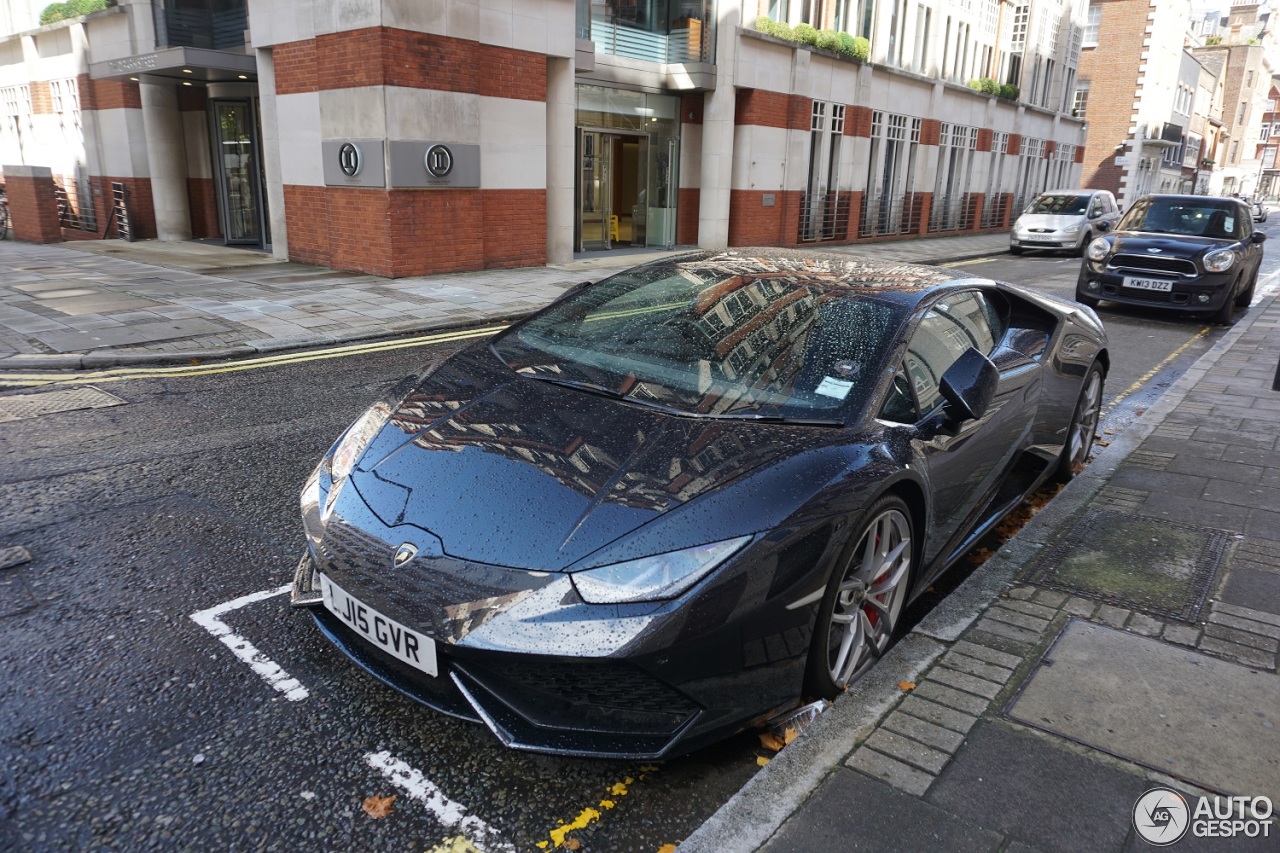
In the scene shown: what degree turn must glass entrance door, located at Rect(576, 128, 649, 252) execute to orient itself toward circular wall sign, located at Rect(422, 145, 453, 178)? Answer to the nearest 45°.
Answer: approximately 45° to its right

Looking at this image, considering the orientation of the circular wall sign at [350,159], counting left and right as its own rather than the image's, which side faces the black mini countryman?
left

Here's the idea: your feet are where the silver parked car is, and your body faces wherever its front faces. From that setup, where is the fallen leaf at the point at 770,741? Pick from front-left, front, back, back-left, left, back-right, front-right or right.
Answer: front-left

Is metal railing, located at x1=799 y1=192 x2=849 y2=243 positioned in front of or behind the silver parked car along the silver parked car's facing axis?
in front

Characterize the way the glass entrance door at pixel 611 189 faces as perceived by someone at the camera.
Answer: facing the viewer and to the right of the viewer

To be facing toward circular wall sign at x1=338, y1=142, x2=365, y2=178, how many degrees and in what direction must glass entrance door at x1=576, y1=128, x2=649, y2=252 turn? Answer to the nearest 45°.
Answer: approximately 90° to its right

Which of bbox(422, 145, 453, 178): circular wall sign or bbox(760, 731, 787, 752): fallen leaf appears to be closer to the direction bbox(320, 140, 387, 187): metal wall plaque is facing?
the fallen leaf

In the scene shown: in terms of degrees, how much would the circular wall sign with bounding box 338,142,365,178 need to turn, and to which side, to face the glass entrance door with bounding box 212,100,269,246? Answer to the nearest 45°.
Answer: approximately 135° to its right

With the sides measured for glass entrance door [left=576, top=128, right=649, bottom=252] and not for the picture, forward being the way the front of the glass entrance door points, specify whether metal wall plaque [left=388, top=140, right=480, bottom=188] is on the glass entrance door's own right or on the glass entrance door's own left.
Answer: on the glass entrance door's own right

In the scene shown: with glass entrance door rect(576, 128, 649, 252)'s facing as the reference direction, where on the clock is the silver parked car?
The silver parked car is roughly at 10 o'clock from the glass entrance door.

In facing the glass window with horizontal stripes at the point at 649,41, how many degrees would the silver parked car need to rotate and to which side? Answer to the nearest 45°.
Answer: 0° — it already faces it

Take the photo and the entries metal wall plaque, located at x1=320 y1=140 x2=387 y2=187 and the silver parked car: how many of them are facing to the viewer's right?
0

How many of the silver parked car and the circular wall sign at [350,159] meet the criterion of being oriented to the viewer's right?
0
